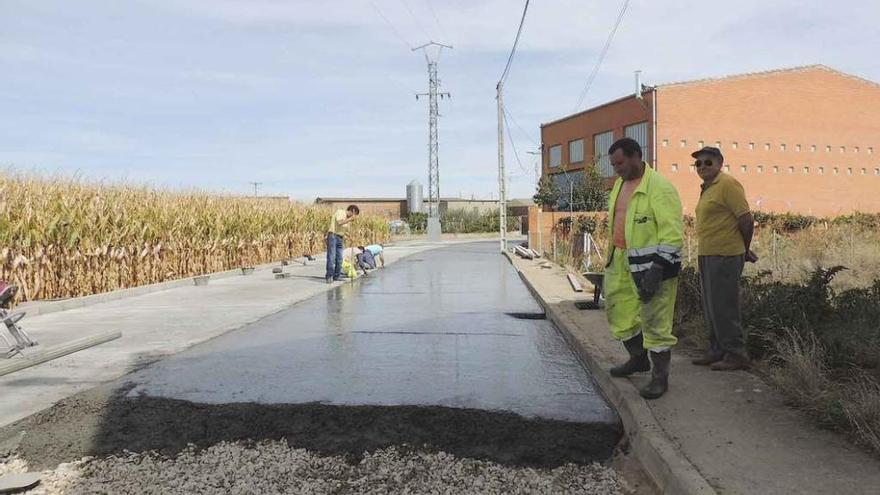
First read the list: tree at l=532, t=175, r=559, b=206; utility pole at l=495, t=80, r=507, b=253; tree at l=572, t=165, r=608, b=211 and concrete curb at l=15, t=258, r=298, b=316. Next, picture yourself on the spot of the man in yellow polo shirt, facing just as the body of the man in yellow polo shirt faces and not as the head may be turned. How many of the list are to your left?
0

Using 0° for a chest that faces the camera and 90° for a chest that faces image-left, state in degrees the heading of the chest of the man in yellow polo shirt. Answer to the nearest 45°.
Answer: approximately 45°

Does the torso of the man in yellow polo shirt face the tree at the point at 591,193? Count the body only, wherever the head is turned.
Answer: no

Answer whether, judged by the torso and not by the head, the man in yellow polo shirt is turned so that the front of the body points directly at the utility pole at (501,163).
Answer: no

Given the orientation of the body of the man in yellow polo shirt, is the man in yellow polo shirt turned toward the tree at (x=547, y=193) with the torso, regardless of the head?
no

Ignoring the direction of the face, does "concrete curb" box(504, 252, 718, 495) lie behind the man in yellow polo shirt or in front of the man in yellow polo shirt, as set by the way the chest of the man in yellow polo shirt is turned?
in front

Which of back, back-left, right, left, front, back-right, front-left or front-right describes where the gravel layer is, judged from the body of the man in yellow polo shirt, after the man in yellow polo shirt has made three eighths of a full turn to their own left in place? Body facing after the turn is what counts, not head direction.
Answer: back-right

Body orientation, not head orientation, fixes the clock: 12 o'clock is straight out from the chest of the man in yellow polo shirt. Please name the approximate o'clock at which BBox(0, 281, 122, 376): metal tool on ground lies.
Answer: The metal tool on ground is roughly at 1 o'clock from the man in yellow polo shirt.

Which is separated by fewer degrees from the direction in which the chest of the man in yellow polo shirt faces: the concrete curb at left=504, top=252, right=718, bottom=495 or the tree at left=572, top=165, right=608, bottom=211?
the concrete curb

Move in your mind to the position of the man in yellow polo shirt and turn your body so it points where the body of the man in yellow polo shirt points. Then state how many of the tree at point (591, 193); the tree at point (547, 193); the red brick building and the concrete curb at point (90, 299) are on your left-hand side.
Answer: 0

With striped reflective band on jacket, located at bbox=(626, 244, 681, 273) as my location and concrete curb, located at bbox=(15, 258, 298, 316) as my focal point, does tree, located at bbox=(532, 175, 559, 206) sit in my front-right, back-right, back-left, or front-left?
front-right

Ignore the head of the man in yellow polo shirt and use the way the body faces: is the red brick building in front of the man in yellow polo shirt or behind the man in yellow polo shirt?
behind

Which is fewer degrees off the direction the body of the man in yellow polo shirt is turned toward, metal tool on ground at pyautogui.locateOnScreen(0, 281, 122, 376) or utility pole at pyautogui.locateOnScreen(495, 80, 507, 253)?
the metal tool on ground

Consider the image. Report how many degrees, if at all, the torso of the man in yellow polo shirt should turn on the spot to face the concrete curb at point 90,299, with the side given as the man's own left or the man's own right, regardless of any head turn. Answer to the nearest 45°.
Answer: approximately 45° to the man's own right

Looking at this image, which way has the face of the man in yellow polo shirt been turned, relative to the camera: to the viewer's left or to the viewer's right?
to the viewer's left
